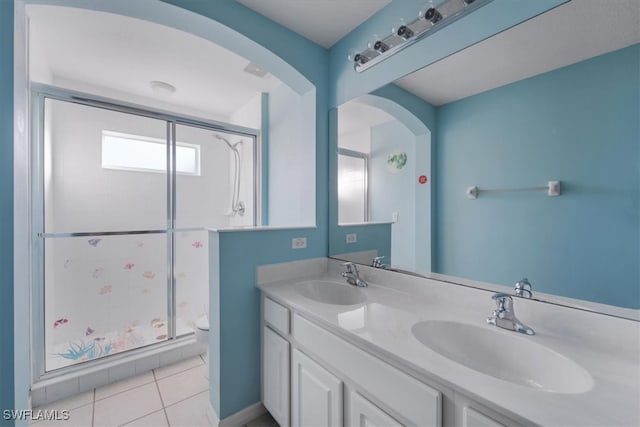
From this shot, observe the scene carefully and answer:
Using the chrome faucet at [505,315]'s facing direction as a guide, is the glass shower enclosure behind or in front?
in front

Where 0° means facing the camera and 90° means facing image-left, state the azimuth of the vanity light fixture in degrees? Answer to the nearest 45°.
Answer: approximately 45°

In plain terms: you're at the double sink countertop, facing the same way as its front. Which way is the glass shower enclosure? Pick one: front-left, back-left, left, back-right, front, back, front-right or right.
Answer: front-right

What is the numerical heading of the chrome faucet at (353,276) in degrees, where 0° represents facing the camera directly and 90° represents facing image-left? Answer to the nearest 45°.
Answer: approximately 45°

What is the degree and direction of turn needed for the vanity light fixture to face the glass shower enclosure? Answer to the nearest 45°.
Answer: approximately 45° to its right
